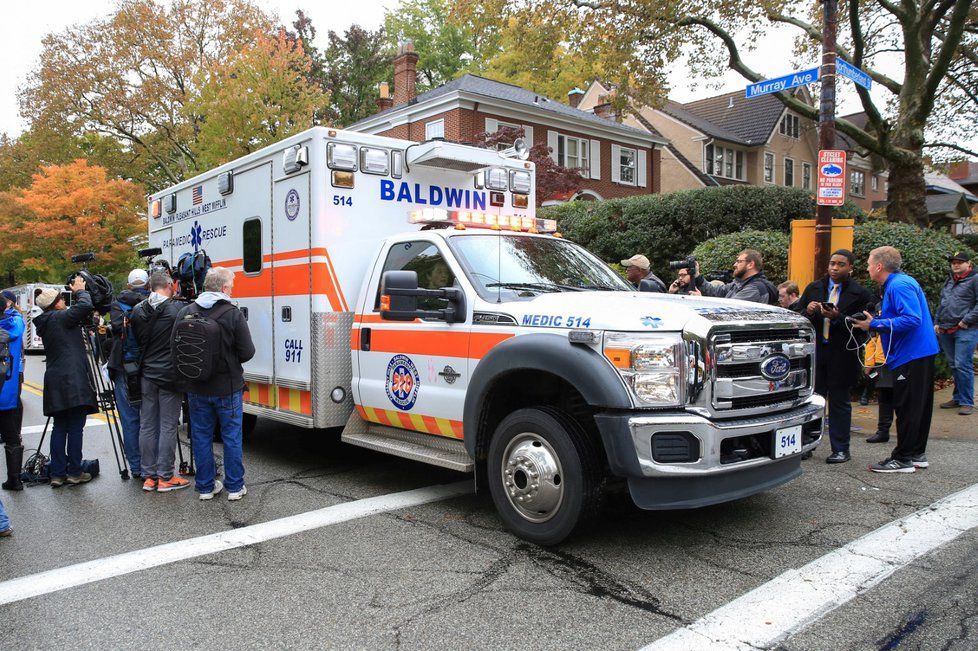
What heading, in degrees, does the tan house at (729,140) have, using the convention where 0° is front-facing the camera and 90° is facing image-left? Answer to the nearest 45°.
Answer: approximately 315°

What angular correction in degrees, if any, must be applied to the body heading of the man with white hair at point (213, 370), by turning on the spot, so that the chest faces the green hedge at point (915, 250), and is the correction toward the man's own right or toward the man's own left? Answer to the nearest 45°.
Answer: approximately 45° to the man's own right

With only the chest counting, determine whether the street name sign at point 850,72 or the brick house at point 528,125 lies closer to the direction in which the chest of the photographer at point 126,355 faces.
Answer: the brick house

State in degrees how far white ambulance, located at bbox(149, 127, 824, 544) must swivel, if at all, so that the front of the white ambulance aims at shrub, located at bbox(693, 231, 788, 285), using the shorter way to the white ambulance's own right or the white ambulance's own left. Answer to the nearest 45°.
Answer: approximately 90° to the white ambulance's own left

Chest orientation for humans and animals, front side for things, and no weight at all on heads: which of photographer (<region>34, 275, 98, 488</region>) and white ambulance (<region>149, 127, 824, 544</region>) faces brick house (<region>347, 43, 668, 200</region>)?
the photographer

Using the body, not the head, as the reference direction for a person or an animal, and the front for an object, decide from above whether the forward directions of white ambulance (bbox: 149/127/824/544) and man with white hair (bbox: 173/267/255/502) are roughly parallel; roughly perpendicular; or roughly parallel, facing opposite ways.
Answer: roughly perpendicular

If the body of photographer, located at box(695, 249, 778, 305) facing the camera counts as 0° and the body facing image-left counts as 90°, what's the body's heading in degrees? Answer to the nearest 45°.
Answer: approximately 90°

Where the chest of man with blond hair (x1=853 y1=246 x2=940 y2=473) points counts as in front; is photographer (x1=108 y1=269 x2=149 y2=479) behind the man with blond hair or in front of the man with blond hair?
in front

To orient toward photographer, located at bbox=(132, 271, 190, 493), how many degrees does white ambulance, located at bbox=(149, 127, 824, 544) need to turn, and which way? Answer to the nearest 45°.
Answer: approximately 135° to its right

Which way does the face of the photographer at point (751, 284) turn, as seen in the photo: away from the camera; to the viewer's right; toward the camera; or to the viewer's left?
to the viewer's left

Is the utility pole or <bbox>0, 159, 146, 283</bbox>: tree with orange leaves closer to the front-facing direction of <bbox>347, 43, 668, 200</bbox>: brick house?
the utility pole

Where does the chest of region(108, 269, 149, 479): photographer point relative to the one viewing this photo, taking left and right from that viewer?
facing away from the viewer and to the right of the viewer

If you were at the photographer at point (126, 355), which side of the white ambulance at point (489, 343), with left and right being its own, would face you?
back

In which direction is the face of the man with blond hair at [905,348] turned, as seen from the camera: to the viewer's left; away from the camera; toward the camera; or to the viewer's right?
to the viewer's left

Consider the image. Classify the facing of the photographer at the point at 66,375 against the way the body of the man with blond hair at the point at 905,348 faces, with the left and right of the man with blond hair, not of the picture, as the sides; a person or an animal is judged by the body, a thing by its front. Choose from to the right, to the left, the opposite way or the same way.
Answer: to the right
